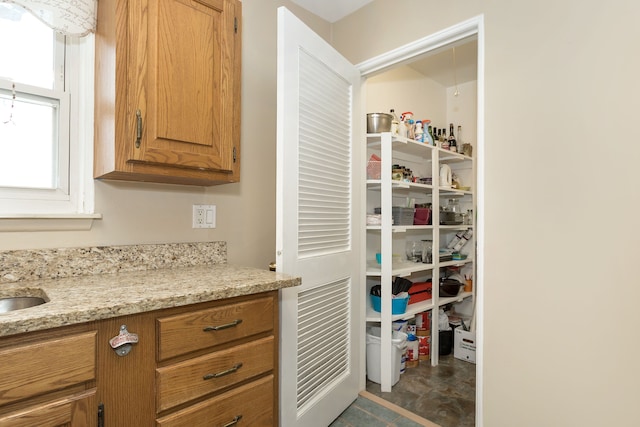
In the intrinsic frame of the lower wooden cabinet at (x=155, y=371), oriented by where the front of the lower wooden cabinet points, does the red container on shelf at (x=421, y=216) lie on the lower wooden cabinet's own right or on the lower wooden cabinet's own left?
on the lower wooden cabinet's own left

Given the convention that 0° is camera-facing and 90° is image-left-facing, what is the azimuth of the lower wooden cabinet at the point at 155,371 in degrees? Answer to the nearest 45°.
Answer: approximately 315°

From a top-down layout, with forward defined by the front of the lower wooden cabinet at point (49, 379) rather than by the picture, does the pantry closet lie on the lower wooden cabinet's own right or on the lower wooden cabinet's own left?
on the lower wooden cabinet's own left

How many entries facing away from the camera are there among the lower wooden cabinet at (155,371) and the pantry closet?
0

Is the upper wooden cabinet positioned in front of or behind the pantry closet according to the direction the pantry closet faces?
in front

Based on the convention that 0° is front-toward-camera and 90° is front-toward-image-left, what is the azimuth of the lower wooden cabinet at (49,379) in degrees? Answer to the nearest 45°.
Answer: approximately 315°

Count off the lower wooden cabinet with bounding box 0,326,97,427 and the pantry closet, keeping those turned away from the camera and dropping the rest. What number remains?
0

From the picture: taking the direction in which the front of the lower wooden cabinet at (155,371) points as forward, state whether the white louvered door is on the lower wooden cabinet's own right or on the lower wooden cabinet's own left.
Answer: on the lower wooden cabinet's own left

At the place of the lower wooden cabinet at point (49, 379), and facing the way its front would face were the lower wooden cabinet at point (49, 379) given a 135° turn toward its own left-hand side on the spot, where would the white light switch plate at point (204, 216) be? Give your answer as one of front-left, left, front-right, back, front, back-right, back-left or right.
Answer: front-right
